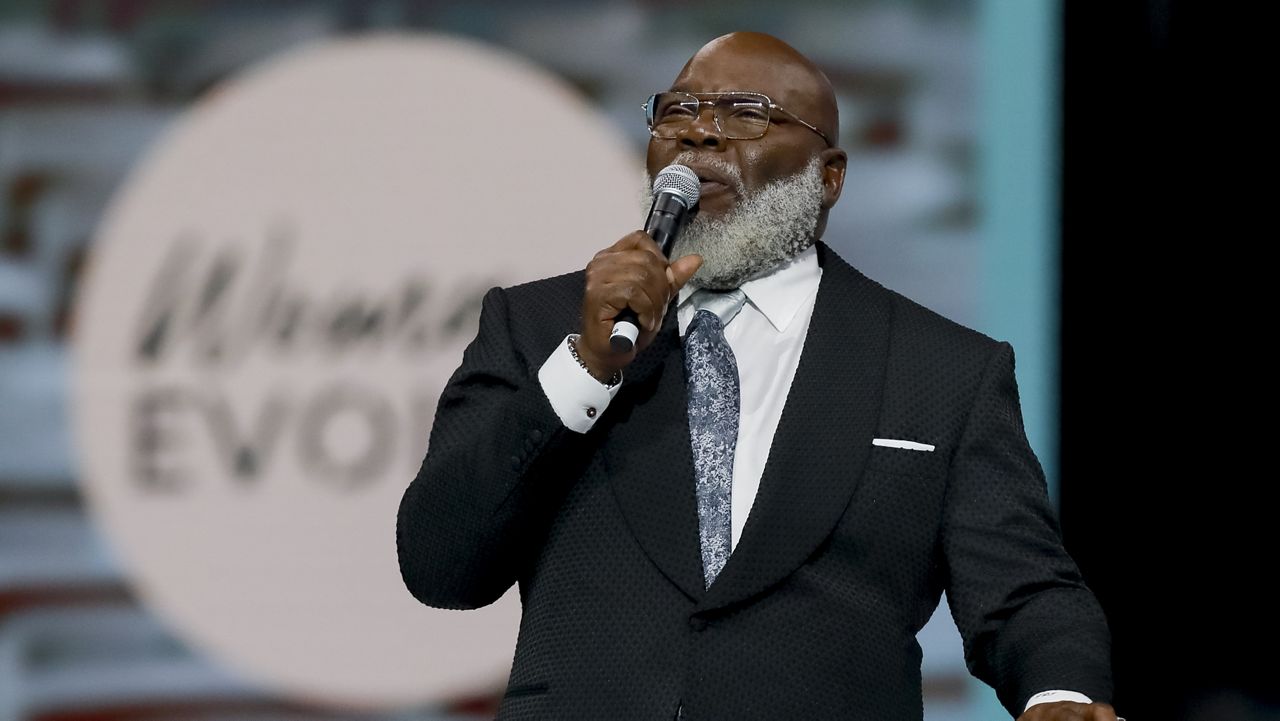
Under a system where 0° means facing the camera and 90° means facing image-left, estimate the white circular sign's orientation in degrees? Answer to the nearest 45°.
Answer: approximately 0°

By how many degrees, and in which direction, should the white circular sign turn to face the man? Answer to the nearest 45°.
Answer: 0° — it already faces them
